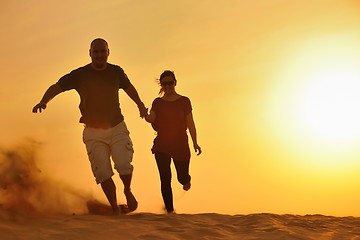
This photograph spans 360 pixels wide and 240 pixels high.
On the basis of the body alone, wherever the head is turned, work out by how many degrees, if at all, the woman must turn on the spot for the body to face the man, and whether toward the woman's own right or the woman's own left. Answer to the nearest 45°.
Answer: approximately 45° to the woman's own right

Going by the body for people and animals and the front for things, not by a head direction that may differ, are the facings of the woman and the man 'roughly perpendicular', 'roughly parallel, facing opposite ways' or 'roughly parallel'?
roughly parallel

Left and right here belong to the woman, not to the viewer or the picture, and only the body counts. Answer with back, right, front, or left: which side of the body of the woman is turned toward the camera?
front

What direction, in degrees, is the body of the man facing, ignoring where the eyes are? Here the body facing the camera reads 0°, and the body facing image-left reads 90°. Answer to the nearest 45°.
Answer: approximately 0°

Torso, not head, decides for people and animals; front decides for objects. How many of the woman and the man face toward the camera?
2

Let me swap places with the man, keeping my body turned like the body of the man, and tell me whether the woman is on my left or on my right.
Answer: on my left
